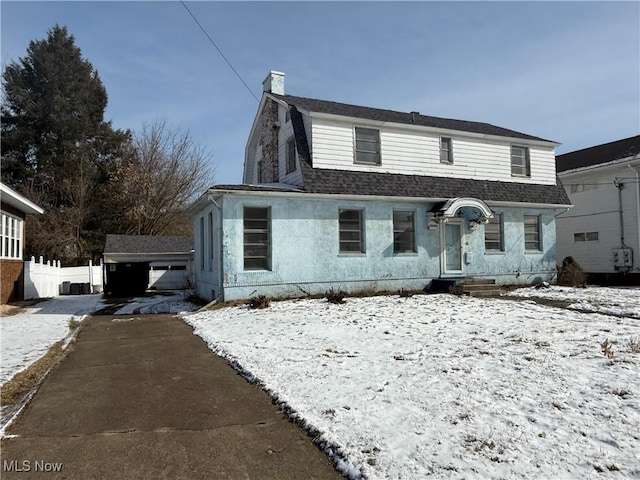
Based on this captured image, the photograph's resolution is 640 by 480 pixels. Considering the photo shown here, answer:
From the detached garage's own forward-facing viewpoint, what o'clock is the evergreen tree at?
The evergreen tree is roughly at 5 o'clock from the detached garage.

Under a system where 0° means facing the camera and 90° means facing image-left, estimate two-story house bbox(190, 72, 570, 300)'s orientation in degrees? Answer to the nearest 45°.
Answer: approximately 315°

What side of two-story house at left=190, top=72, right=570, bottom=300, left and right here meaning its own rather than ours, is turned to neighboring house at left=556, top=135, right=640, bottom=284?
left

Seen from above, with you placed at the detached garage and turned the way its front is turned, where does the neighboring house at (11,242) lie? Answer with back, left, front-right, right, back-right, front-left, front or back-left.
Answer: front-right

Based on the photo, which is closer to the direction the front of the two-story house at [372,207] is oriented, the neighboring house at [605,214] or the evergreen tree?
the neighboring house

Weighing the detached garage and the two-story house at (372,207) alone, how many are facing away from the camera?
0

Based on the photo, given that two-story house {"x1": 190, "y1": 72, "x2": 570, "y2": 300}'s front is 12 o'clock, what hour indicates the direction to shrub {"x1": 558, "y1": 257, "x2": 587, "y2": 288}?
The shrub is roughly at 10 o'clock from the two-story house.

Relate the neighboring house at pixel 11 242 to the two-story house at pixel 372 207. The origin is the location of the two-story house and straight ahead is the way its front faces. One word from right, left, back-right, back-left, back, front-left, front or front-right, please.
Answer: back-right

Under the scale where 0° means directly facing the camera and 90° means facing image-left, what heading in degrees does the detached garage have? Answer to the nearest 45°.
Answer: approximately 0°
